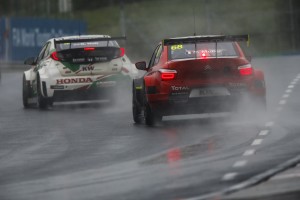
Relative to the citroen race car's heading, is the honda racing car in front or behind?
in front

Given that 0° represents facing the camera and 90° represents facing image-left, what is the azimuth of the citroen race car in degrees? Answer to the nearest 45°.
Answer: approximately 180°
